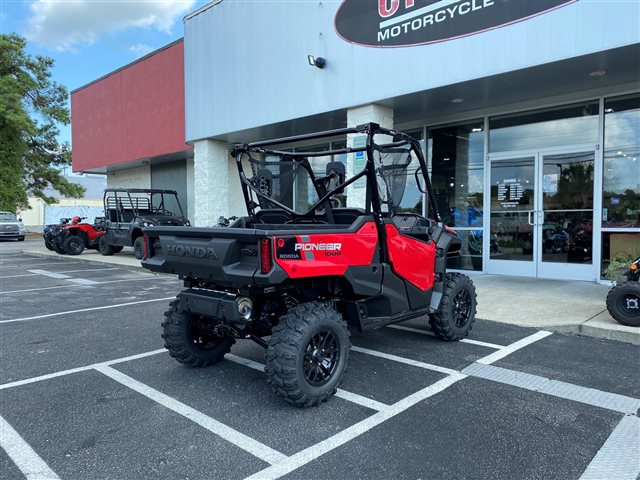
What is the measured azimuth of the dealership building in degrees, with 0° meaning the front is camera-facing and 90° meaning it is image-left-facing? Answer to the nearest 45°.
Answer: approximately 45°

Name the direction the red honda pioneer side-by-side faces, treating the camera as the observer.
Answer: facing away from the viewer and to the right of the viewer

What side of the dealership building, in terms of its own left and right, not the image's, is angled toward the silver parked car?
right

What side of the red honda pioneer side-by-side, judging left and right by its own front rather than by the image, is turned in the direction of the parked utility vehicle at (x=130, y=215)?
left

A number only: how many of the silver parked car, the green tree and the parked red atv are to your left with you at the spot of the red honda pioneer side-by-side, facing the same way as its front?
3

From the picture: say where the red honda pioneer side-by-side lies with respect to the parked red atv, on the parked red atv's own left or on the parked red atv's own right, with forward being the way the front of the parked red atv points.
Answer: on the parked red atv's own left

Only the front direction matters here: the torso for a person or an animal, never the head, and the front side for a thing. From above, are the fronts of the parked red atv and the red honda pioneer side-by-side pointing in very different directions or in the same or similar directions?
very different directions

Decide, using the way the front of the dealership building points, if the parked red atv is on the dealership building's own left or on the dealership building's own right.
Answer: on the dealership building's own right

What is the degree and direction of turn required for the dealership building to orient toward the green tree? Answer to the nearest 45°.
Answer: approximately 90° to its right

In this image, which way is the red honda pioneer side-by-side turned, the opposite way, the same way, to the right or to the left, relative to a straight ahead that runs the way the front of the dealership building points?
the opposite way

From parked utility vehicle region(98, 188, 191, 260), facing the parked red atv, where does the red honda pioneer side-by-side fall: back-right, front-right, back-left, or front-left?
back-left

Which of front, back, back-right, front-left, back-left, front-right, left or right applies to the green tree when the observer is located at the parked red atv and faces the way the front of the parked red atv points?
back-right
